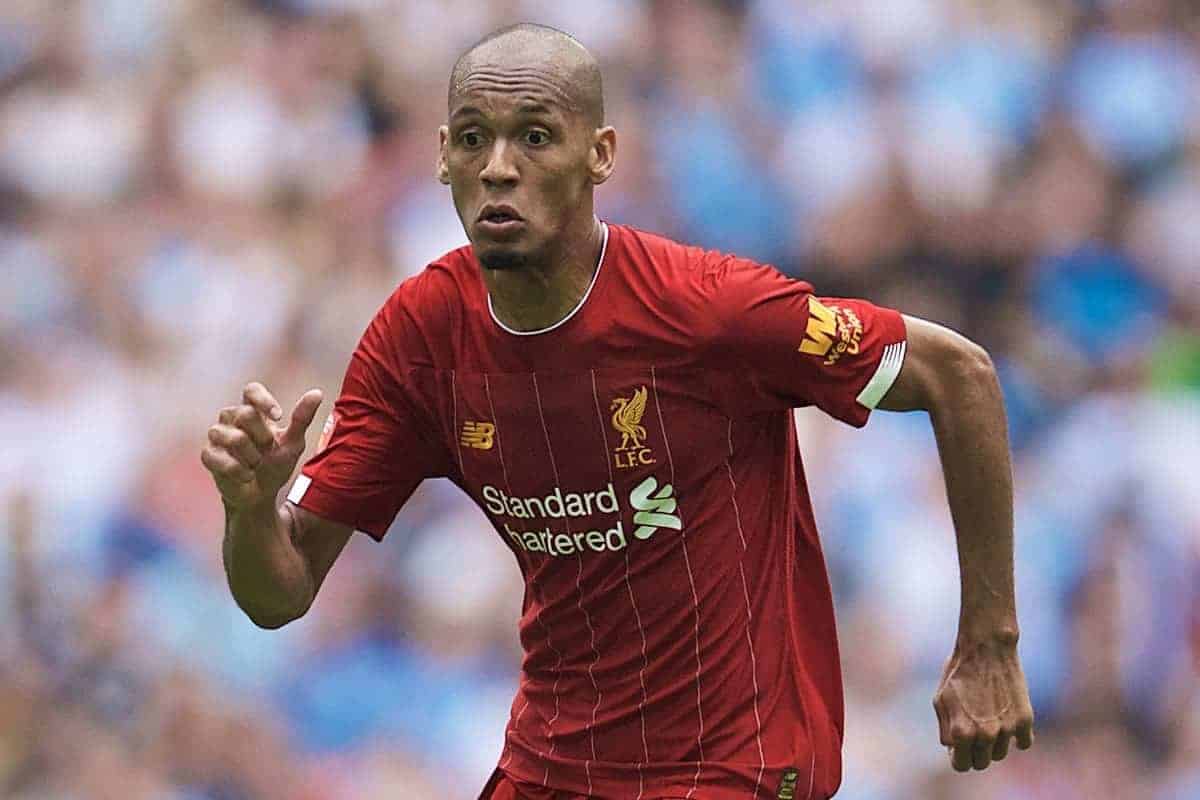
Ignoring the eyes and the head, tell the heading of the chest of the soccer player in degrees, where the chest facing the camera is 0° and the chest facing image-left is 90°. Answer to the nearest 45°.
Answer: approximately 45°
